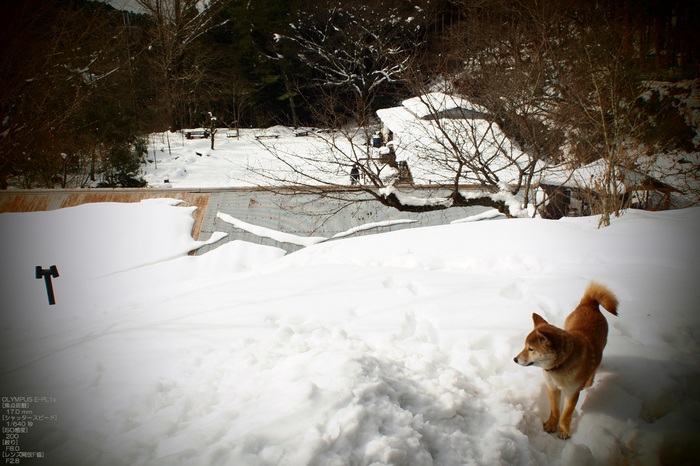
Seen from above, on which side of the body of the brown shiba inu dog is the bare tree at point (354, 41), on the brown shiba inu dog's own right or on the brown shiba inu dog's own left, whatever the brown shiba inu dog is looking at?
on the brown shiba inu dog's own right

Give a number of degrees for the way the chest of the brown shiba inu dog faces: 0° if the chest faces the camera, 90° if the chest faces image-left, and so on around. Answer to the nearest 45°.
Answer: approximately 45°

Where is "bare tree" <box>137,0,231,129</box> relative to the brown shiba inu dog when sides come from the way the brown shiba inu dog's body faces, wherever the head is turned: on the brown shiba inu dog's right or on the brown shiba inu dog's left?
on the brown shiba inu dog's right

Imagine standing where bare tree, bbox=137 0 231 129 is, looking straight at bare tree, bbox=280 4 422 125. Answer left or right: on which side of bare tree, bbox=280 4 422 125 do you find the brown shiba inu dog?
right

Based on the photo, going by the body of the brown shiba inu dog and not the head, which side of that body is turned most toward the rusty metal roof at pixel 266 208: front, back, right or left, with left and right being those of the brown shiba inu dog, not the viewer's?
right
